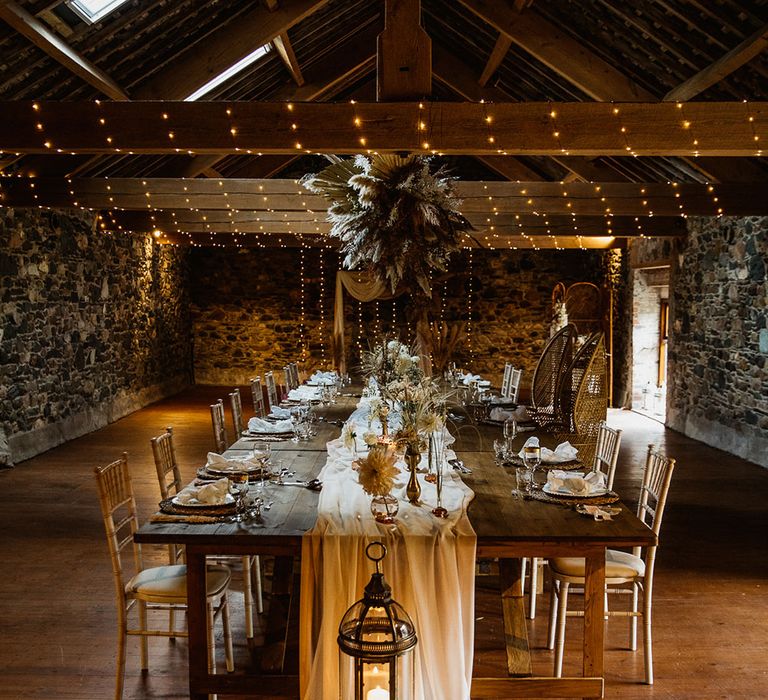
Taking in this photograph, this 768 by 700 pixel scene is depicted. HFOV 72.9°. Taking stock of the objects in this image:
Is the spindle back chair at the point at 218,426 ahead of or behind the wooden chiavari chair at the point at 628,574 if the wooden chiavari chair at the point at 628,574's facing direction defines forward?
ahead

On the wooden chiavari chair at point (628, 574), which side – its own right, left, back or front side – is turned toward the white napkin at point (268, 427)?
front

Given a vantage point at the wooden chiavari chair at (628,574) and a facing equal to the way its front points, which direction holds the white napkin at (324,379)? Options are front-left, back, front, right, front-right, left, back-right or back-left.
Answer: front-right

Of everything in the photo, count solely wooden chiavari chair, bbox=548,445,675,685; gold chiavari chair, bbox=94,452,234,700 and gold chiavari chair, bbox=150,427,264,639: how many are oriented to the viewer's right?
2

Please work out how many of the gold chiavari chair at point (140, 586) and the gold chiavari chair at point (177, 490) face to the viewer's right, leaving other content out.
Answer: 2

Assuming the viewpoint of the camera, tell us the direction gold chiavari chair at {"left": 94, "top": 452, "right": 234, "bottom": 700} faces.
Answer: facing to the right of the viewer

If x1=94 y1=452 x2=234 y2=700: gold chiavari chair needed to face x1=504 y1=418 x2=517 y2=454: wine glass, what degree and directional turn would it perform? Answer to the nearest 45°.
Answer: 0° — it already faces it

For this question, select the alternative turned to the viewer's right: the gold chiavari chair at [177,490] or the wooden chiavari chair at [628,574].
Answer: the gold chiavari chair at [177,490]

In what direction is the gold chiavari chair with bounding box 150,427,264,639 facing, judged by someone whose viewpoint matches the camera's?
facing to the right of the viewer

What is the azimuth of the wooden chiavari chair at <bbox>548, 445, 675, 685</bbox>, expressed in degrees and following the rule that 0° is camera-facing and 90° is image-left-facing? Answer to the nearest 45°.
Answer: approximately 90°
